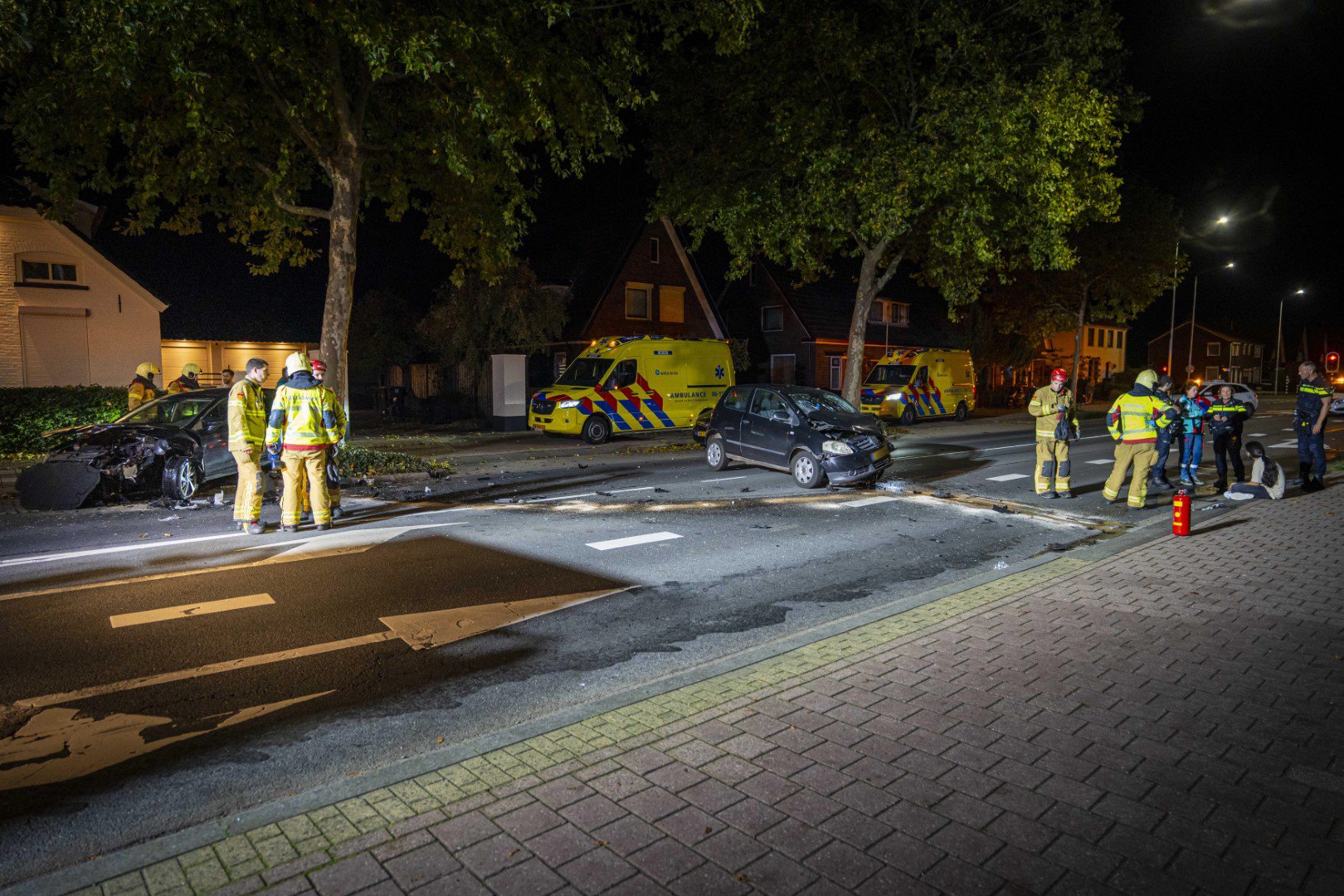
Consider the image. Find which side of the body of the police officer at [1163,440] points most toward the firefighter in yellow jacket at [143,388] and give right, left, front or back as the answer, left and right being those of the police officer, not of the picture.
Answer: back

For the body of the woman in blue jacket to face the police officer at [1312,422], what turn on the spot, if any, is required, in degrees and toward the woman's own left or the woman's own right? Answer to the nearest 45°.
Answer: approximately 45° to the woman's own left

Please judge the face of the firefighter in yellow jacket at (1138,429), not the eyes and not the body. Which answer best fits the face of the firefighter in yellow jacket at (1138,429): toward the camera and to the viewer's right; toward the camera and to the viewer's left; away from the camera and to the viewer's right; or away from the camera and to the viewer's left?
away from the camera and to the viewer's right

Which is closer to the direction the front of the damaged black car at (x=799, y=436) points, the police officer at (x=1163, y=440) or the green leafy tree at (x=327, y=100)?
the police officer

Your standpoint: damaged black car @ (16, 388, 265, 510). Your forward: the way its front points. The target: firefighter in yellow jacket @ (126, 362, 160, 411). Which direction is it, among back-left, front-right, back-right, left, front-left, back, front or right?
back-right

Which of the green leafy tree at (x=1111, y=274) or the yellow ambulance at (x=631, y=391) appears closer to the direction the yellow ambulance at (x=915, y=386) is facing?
the yellow ambulance

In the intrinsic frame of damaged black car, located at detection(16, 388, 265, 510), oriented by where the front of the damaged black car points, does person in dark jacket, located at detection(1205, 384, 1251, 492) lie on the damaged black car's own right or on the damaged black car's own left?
on the damaged black car's own left

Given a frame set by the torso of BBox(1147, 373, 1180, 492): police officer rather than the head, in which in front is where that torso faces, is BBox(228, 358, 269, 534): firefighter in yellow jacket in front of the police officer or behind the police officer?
behind

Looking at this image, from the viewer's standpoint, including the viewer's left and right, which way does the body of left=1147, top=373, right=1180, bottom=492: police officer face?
facing to the right of the viewer

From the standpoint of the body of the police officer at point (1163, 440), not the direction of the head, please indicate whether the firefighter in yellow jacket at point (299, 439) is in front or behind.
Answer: behind

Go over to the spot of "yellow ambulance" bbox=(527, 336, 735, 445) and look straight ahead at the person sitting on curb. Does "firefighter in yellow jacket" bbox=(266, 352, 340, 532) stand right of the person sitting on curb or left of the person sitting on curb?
right

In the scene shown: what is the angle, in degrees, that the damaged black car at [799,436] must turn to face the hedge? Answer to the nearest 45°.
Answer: approximately 135° to its right

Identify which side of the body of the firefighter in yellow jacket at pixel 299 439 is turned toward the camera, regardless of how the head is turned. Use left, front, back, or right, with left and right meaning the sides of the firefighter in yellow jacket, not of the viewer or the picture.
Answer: back

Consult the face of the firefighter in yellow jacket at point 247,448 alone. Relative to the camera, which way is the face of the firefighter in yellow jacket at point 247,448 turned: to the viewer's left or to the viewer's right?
to the viewer's right

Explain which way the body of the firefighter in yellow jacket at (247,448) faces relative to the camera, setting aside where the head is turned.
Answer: to the viewer's right
